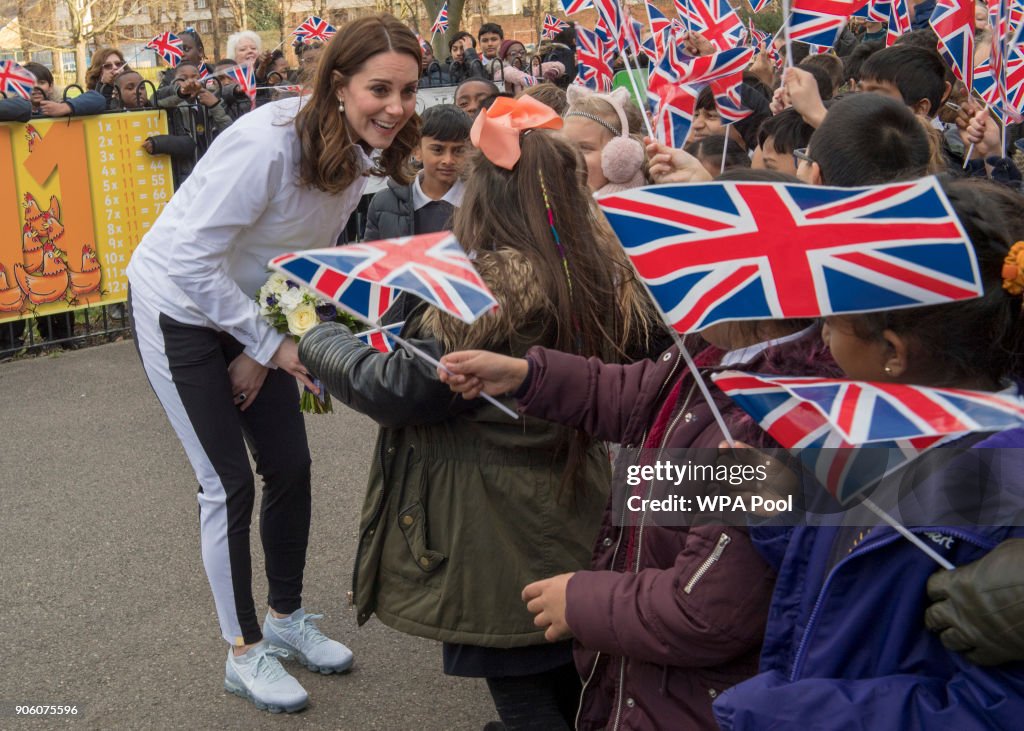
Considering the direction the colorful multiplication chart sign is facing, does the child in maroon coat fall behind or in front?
in front

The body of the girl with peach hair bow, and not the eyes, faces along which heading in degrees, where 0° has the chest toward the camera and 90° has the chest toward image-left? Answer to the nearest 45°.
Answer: approximately 135°

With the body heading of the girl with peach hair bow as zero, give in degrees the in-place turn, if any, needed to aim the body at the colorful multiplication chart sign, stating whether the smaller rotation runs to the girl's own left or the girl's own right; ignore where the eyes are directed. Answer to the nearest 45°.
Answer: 0° — they already face it

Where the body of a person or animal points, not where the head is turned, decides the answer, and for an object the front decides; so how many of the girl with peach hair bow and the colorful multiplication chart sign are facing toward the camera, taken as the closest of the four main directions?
1

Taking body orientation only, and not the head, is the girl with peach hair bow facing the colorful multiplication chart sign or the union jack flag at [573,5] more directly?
the colorful multiplication chart sign

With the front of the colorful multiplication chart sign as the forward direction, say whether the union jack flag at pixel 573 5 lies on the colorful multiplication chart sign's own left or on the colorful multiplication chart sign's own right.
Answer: on the colorful multiplication chart sign's own left

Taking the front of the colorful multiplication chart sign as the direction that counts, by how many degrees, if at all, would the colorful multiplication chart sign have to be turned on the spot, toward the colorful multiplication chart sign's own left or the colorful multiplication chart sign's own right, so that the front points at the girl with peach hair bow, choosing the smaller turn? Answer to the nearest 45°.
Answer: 0° — it already faces them

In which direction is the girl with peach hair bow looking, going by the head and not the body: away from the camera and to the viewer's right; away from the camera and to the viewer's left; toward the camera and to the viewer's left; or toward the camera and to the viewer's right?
away from the camera and to the viewer's left

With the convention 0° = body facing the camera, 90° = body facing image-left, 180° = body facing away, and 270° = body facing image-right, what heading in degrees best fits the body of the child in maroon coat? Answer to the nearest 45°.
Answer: approximately 45°

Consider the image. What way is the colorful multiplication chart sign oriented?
toward the camera
